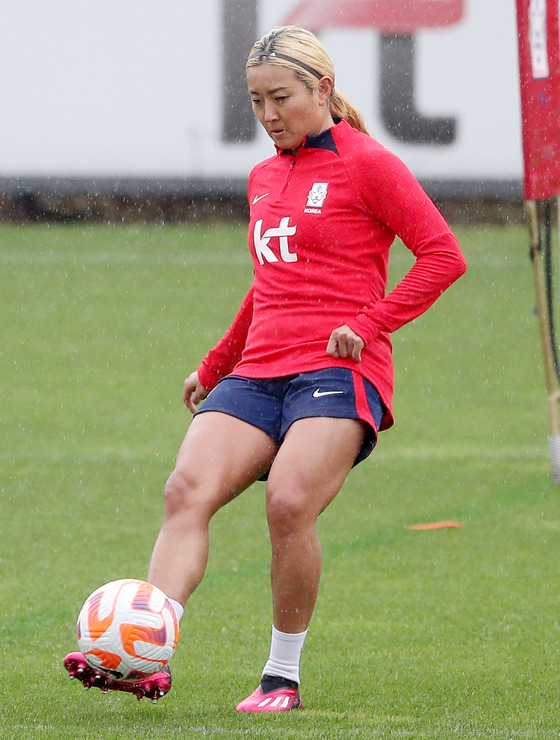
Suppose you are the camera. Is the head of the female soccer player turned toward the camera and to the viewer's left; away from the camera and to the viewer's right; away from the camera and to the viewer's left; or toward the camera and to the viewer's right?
toward the camera and to the viewer's left

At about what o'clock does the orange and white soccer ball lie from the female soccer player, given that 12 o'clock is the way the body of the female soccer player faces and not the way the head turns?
The orange and white soccer ball is roughly at 12 o'clock from the female soccer player.

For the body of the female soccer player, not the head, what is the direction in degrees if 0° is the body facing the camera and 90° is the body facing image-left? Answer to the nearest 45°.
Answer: approximately 45°
